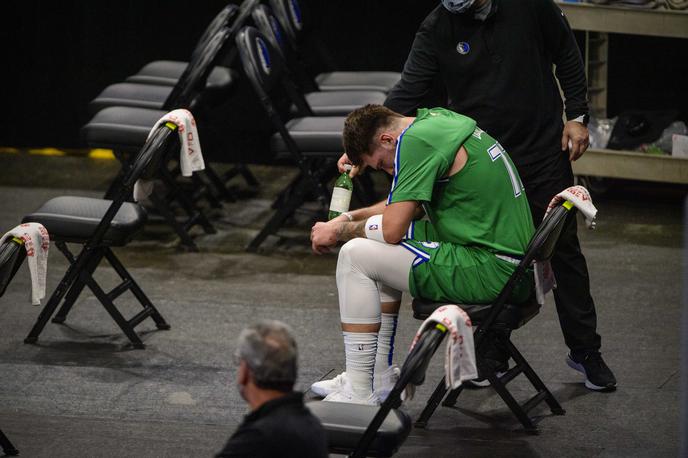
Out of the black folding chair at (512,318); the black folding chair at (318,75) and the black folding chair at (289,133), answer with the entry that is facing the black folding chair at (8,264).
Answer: the black folding chair at (512,318)

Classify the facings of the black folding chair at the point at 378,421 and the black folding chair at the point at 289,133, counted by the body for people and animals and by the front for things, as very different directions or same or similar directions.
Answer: very different directions

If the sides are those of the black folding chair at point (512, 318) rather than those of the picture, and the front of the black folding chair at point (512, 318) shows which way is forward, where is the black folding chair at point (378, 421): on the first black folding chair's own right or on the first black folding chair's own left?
on the first black folding chair's own left

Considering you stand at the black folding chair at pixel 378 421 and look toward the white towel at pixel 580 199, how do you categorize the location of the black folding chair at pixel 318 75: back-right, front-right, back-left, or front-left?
front-left

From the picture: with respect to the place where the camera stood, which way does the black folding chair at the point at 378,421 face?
facing to the left of the viewer

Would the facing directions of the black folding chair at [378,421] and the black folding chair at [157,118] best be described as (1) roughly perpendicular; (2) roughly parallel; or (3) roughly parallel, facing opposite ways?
roughly parallel

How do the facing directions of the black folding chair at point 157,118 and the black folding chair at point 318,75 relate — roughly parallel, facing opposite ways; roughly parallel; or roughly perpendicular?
roughly parallel, facing opposite ways

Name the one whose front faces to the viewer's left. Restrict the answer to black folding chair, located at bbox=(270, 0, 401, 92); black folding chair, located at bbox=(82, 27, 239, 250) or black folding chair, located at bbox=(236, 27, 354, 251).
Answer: black folding chair, located at bbox=(82, 27, 239, 250)

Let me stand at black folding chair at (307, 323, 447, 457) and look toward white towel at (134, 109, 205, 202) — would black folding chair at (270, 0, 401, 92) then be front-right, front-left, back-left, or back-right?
front-right

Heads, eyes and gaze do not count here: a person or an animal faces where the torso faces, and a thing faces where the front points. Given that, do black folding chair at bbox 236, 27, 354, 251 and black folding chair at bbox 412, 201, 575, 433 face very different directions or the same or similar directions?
very different directions

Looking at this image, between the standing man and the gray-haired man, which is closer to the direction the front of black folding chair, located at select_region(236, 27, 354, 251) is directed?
the standing man

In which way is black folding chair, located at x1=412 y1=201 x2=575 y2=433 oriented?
to the viewer's left

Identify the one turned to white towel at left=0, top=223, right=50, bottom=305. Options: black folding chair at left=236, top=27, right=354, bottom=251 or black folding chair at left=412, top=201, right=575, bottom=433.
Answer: black folding chair at left=412, top=201, right=575, bottom=433

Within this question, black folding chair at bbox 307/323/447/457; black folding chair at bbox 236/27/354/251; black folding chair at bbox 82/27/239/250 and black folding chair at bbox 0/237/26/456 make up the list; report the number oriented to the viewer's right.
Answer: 1

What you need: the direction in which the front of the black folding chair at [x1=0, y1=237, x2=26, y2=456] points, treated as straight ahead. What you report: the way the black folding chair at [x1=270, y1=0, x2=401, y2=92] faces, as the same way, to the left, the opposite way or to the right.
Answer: the opposite way

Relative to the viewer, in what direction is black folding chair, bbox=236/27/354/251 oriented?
to the viewer's right

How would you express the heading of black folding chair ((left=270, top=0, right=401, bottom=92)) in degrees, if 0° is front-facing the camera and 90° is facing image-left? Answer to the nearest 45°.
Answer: approximately 270°

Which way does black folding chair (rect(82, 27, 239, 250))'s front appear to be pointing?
to the viewer's left

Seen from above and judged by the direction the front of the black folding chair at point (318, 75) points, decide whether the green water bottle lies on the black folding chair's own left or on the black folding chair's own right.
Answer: on the black folding chair's own right
